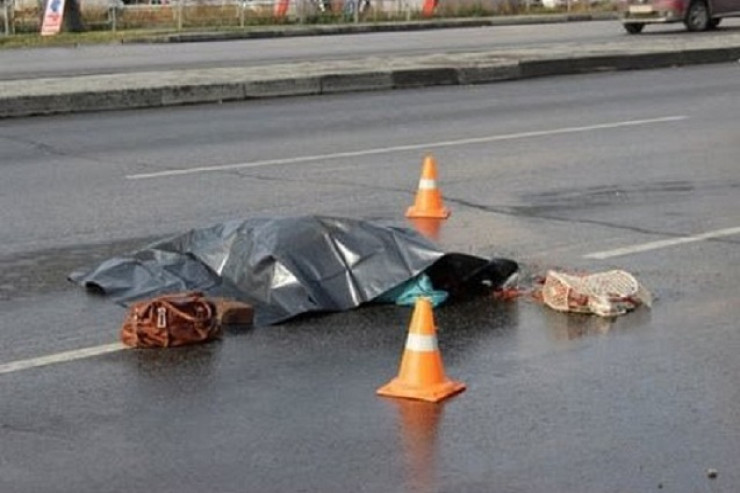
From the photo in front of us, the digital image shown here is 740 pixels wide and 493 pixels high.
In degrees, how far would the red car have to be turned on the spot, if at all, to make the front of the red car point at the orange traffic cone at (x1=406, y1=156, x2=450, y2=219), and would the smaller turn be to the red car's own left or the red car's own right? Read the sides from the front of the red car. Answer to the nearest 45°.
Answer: approximately 45° to the red car's own left

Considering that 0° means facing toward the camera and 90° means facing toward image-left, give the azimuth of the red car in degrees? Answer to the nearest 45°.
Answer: approximately 45°

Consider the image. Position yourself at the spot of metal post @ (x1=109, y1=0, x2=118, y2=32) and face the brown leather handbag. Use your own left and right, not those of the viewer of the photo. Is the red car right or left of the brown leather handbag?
left

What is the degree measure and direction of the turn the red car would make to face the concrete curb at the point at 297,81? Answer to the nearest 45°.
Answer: approximately 45° to its left

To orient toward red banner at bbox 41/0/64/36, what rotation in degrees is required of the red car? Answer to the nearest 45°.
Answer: approximately 45° to its right

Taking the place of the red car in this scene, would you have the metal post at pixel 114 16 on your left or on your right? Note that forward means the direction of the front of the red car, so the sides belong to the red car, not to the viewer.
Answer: on your right

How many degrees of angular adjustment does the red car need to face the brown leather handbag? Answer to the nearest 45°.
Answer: approximately 45° to its left

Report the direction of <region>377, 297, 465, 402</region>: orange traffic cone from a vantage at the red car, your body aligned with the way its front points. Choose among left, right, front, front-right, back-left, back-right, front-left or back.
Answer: front-left
